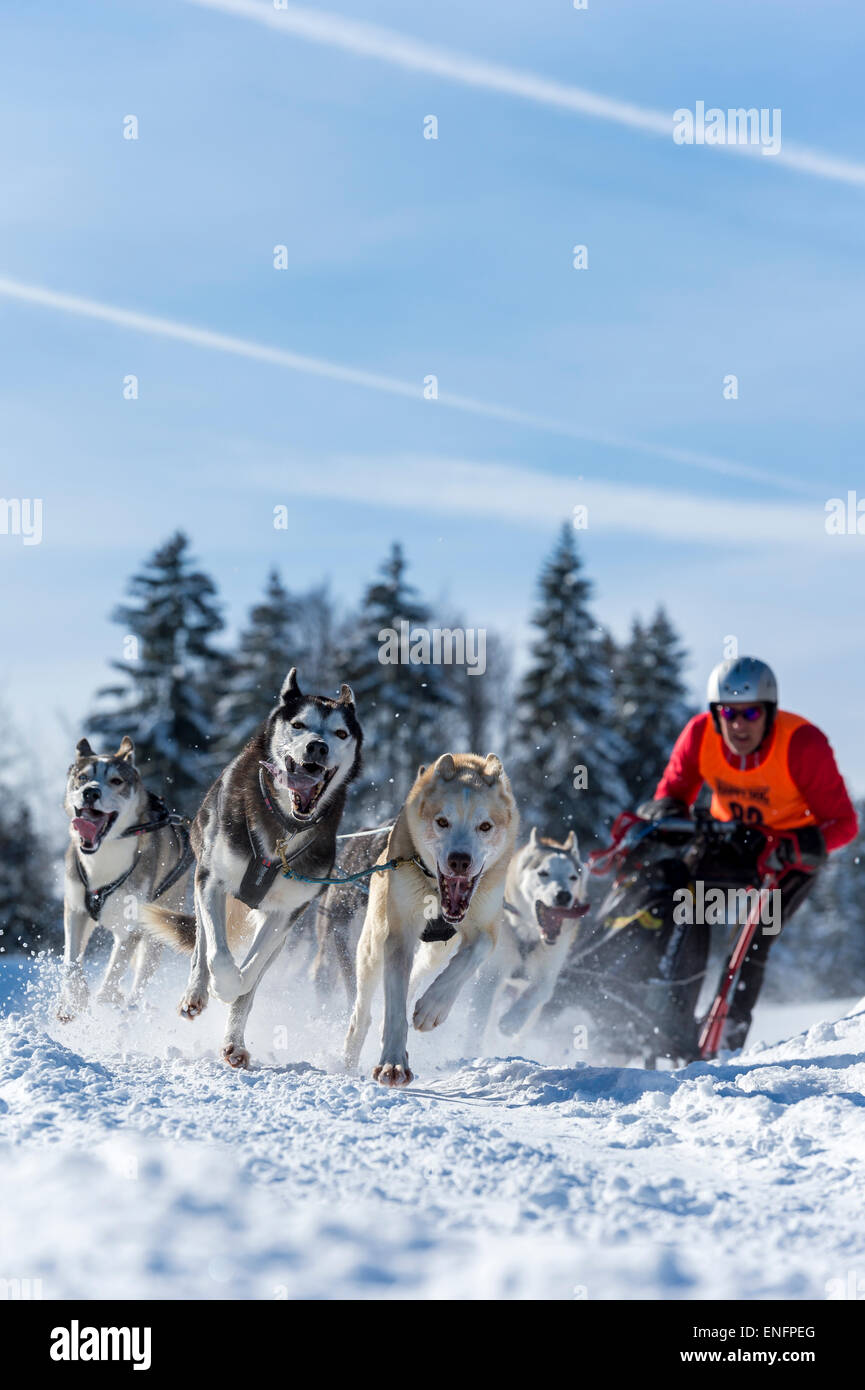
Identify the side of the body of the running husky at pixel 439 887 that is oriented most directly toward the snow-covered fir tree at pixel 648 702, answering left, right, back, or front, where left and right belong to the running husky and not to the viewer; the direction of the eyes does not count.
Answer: back

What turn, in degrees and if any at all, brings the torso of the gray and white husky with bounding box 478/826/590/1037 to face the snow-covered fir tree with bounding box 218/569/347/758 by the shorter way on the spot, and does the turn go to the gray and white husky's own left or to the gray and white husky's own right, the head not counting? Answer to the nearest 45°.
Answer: approximately 180°

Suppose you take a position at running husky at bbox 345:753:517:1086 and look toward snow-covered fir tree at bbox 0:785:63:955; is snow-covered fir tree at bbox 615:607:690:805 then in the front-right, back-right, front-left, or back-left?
front-right

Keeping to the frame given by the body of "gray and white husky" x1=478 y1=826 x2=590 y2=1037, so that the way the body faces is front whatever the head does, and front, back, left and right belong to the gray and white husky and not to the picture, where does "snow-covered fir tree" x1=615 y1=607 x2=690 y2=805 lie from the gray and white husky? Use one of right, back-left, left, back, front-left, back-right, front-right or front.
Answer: back

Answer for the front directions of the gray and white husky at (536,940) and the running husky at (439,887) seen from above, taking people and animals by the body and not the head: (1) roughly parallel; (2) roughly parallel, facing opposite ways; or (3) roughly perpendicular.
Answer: roughly parallel

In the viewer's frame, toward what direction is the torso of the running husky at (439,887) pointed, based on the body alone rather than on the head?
toward the camera

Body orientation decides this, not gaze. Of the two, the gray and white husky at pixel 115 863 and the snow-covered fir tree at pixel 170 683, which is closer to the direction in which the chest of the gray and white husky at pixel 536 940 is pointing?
the gray and white husky

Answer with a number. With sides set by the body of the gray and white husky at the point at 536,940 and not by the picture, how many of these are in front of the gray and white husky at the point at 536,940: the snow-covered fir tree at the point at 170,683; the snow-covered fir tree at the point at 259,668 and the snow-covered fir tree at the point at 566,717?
0

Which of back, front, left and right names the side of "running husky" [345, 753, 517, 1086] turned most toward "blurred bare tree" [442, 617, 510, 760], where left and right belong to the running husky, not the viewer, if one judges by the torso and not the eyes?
back

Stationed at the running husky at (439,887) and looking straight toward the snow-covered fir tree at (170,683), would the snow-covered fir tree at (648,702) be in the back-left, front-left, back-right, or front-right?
front-right

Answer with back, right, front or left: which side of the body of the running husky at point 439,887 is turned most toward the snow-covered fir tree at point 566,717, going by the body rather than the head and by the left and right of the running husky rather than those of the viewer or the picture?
back

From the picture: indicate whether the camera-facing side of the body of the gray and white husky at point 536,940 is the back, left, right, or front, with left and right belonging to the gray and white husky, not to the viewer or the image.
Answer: front

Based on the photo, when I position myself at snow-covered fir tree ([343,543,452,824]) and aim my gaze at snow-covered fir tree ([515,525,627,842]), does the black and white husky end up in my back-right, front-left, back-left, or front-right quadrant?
back-right

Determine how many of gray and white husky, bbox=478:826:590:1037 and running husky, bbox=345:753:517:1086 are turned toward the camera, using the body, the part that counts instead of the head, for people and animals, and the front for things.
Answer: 2
